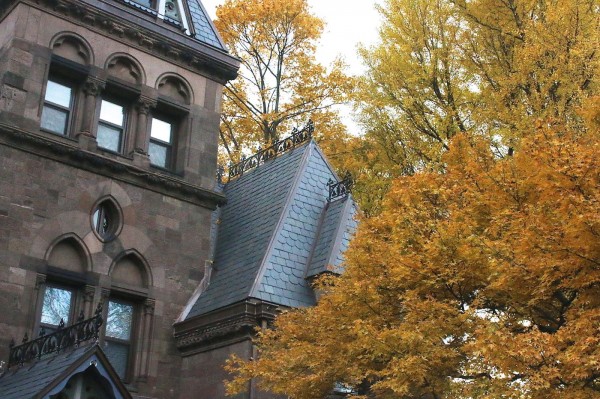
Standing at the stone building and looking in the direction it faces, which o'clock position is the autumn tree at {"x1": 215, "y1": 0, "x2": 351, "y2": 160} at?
The autumn tree is roughly at 8 o'clock from the stone building.

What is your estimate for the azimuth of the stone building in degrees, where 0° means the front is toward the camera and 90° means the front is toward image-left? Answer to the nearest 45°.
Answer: approximately 315°
